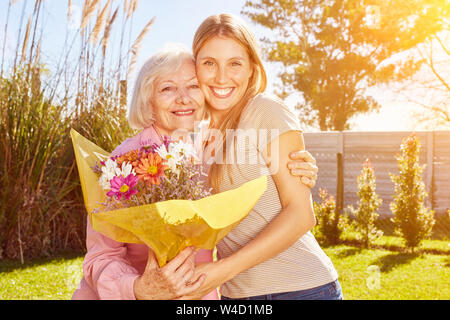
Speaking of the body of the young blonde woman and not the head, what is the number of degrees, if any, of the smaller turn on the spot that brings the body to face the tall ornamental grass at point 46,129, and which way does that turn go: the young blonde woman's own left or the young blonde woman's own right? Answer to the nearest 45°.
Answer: approximately 90° to the young blonde woman's own right

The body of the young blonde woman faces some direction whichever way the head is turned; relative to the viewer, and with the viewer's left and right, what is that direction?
facing the viewer and to the left of the viewer

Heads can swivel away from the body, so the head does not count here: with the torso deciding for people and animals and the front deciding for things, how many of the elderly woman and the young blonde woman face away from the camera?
0

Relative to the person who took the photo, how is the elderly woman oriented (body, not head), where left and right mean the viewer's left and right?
facing the viewer and to the right of the viewer
